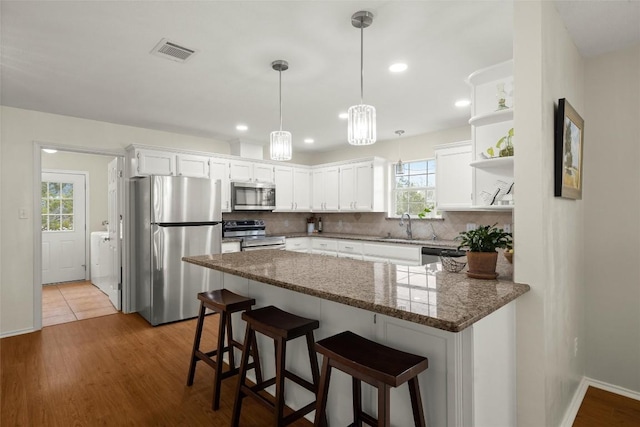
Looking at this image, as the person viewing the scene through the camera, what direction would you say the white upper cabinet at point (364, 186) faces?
facing the viewer and to the left of the viewer

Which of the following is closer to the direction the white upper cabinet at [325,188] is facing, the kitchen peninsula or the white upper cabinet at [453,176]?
the kitchen peninsula

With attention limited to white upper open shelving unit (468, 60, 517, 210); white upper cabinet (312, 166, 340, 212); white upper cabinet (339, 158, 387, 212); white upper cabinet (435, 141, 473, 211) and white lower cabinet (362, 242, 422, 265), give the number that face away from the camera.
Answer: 0

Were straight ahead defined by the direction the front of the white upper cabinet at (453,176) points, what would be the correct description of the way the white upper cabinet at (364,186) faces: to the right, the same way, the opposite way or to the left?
the same way

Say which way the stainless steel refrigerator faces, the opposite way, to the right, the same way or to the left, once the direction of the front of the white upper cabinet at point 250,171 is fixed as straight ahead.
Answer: the same way

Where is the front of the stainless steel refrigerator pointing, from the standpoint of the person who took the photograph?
facing the viewer and to the right of the viewer

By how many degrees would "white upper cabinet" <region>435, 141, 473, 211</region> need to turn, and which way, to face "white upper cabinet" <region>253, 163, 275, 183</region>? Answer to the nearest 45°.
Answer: approximately 45° to its right

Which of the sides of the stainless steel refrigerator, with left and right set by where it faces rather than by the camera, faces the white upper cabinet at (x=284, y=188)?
left

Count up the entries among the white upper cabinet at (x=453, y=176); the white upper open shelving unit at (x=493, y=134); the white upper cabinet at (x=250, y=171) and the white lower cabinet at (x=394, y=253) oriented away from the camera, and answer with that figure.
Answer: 0

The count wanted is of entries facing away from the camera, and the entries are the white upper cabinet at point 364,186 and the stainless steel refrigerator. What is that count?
0

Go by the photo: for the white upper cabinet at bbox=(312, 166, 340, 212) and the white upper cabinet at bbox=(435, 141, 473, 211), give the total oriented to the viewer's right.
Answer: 0

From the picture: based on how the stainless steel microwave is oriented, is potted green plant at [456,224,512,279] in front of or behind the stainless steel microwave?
in front

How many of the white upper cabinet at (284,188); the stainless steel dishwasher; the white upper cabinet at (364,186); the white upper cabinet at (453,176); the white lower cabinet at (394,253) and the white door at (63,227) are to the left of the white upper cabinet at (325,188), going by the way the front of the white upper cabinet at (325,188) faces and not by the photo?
4

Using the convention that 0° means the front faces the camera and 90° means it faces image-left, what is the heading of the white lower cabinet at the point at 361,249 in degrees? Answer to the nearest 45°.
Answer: approximately 45°
